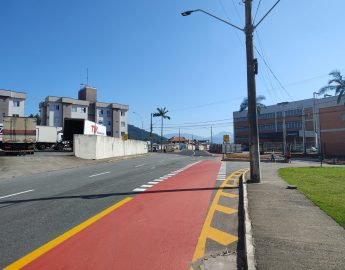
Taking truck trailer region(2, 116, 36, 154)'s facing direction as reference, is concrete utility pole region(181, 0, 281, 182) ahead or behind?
behind

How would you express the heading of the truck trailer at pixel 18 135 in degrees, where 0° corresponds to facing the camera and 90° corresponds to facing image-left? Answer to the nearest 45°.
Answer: approximately 180°

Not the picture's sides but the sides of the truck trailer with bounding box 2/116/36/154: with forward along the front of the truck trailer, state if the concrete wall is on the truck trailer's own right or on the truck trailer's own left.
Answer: on the truck trailer's own right

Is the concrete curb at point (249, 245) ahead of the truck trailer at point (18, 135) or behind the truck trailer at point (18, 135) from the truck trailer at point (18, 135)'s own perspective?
behind

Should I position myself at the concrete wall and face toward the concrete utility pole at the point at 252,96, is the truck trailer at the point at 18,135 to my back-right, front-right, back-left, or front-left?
back-right
